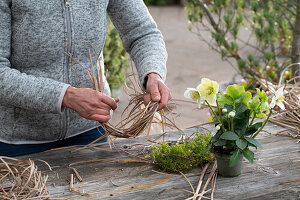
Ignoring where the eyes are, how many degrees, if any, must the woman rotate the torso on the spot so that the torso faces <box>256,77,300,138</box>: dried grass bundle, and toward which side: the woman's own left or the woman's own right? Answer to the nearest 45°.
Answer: approximately 45° to the woman's own left

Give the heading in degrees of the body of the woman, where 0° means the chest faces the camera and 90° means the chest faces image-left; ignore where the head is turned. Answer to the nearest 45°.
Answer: approximately 315°
